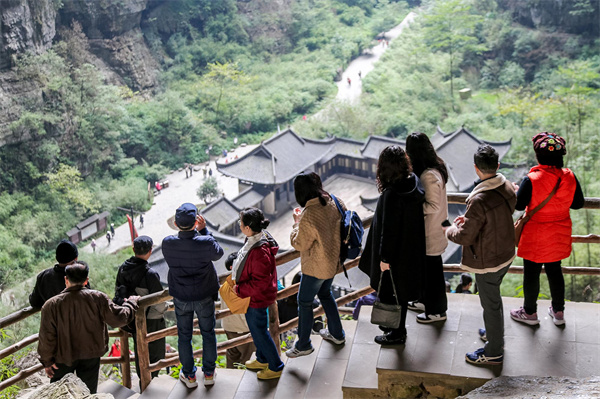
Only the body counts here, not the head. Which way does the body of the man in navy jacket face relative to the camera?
away from the camera

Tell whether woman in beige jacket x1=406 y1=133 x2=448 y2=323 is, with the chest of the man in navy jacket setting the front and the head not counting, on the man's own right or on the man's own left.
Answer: on the man's own right

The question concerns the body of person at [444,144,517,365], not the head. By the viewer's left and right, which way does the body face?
facing away from the viewer and to the left of the viewer
